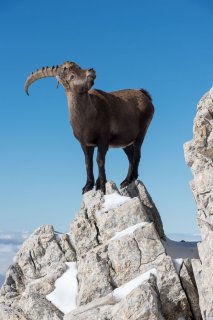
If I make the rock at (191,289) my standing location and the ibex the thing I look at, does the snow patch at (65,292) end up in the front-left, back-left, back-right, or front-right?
front-left

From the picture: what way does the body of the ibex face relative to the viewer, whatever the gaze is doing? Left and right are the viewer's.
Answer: facing the viewer and to the left of the viewer
